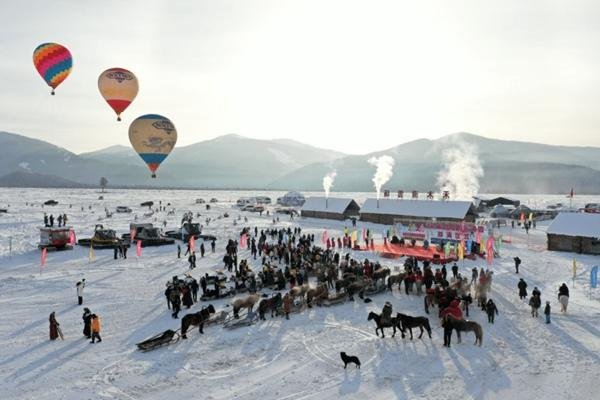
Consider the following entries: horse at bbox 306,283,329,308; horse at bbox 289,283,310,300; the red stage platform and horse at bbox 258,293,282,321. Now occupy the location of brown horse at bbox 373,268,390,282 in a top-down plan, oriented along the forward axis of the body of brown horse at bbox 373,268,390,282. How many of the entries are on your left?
1

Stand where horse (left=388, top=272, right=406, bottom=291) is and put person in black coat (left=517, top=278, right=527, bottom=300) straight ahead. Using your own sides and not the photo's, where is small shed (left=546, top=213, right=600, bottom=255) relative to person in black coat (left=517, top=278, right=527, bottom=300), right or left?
left
